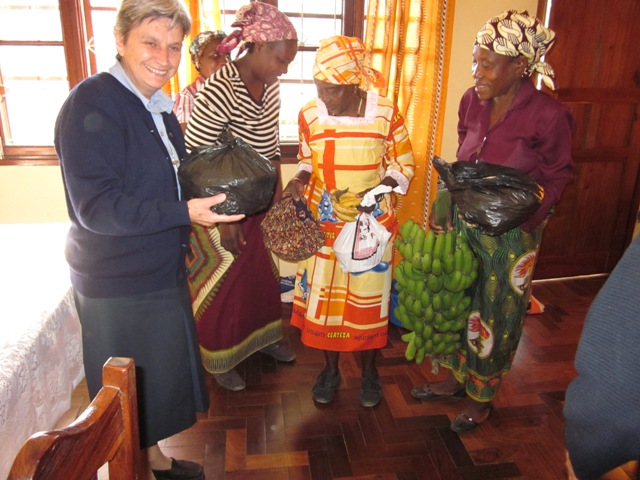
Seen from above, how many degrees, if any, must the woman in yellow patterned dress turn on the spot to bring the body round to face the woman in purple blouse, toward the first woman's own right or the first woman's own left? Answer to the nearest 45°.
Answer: approximately 90° to the first woman's own left

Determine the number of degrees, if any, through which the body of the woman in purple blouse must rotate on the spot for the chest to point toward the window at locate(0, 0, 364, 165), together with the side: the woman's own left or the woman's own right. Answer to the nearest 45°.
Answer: approximately 45° to the woman's own right

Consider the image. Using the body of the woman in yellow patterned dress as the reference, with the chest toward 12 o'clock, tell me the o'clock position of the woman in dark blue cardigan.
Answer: The woman in dark blue cardigan is roughly at 1 o'clock from the woman in yellow patterned dress.

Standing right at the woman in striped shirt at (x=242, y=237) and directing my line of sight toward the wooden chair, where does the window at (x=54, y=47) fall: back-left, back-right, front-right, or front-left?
back-right

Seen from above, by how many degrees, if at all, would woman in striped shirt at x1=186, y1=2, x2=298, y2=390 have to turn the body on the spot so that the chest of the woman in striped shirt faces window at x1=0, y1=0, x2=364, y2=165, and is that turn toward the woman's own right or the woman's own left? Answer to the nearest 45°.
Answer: approximately 180°

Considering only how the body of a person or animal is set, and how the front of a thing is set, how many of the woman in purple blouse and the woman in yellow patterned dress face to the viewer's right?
0

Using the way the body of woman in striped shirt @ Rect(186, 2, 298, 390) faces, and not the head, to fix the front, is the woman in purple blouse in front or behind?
in front

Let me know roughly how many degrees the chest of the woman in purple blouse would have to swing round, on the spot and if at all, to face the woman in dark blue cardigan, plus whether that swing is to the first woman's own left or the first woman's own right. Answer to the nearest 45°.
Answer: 0° — they already face them

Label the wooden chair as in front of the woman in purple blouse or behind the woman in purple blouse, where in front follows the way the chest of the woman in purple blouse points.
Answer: in front

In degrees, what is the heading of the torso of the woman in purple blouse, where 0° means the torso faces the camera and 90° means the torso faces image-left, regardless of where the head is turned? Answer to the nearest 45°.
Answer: approximately 45°
